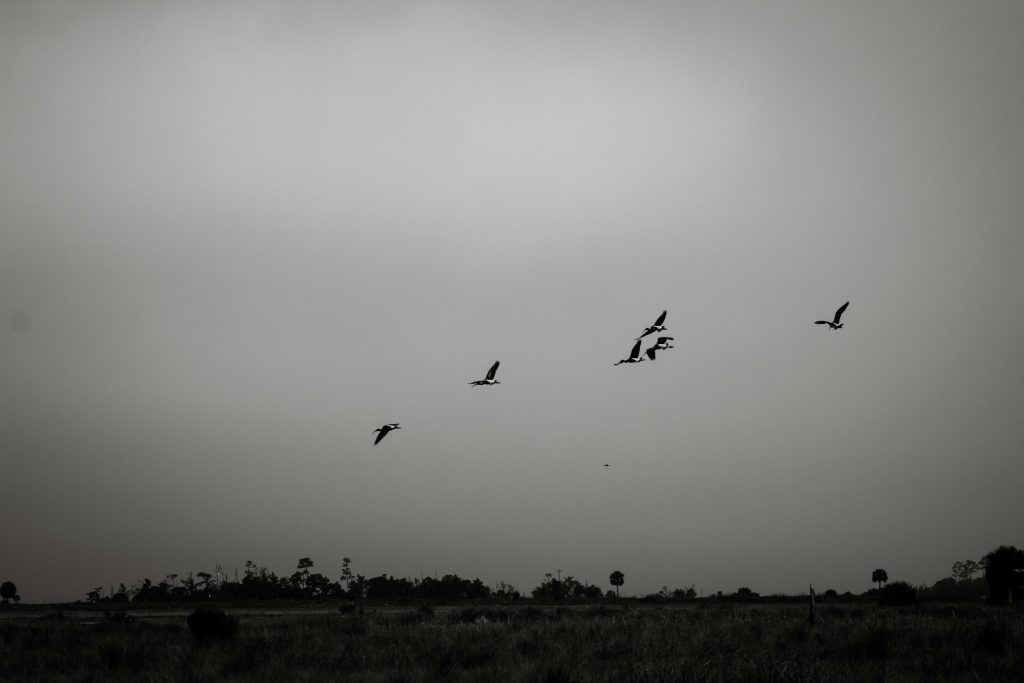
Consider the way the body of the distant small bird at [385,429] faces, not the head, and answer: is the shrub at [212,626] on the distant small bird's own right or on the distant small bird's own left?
on the distant small bird's own left

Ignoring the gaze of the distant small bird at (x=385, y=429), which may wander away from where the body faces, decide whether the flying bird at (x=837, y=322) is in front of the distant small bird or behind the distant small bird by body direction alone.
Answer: behind
